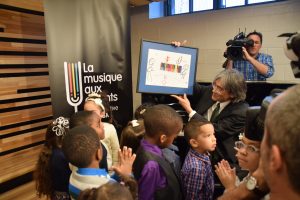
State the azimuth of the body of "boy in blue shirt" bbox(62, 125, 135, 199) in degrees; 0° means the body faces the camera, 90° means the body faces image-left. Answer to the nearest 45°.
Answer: approximately 225°

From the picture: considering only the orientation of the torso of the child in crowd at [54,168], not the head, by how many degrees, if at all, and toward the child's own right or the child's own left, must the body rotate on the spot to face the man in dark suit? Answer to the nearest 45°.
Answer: approximately 45° to the child's own right

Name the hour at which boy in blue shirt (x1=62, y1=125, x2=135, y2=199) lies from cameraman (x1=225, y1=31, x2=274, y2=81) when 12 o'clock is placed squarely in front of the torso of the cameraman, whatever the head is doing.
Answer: The boy in blue shirt is roughly at 11 o'clock from the cameraman.

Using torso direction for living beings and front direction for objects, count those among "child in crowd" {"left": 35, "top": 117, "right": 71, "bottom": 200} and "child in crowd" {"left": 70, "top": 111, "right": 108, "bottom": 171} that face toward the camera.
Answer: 0

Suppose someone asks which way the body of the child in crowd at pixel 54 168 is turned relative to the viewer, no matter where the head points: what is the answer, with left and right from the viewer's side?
facing away from the viewer and to the right of the viewer

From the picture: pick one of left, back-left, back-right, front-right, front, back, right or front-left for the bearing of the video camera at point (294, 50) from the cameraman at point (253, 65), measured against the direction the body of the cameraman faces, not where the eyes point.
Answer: front-left

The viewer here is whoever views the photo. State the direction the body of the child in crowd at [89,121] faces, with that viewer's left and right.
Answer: facing to the right of the viewer

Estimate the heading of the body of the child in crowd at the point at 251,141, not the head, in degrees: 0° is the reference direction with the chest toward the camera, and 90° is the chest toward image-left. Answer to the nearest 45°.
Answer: approximately 45°

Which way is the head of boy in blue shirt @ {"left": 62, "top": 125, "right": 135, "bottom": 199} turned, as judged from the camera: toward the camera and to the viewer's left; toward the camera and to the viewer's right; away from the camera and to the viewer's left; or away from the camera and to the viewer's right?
away from the camera and to the viewer's right

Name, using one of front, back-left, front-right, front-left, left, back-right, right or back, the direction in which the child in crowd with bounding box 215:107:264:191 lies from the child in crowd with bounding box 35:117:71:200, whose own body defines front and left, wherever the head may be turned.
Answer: right
